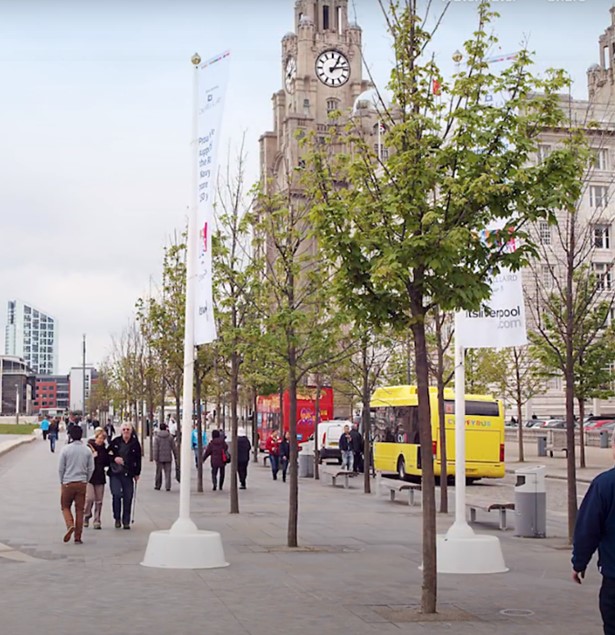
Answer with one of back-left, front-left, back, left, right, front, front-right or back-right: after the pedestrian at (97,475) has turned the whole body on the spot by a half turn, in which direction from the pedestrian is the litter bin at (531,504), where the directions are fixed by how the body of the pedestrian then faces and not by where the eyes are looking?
right

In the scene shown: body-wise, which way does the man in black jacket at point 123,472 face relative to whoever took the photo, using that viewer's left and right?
facing the viewer

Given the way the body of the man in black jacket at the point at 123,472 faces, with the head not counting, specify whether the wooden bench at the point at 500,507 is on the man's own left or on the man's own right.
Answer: on the man's own left

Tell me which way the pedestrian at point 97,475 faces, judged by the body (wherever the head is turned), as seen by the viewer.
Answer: toward the camera

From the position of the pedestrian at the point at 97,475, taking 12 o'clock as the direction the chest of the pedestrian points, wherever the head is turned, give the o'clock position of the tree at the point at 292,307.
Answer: The tree is roughly at 10 o'clock from the pedestrian.

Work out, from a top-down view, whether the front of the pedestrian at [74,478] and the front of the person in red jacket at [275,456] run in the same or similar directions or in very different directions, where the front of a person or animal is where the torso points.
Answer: very different directions

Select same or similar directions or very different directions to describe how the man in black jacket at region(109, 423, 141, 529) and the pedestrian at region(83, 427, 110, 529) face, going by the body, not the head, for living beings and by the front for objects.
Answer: same or similar directions

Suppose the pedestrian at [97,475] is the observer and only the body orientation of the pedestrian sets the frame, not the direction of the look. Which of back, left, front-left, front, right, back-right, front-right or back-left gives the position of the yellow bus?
back-left

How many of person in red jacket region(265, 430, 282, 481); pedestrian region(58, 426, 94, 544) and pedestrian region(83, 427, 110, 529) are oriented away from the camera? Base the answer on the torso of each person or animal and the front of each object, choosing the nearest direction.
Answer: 1

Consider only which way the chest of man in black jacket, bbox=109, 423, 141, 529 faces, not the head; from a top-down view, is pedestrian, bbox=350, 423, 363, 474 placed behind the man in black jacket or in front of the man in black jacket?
behind
